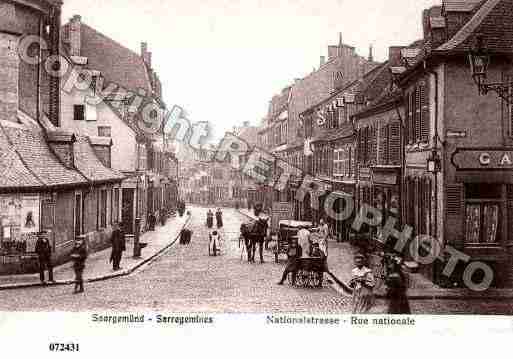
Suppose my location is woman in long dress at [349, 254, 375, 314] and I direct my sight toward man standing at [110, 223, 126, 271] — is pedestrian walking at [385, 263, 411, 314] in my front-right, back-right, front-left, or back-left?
back-right
